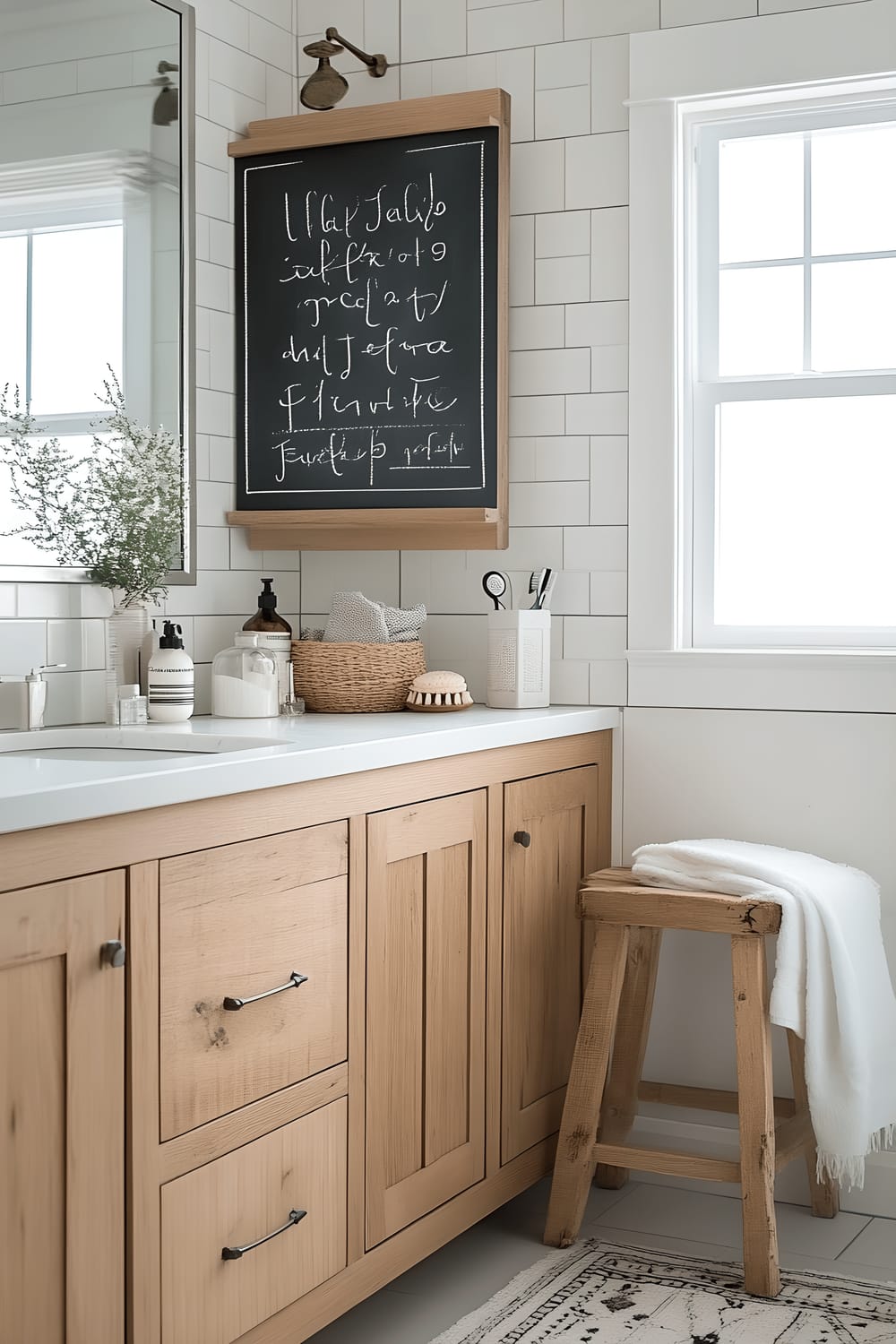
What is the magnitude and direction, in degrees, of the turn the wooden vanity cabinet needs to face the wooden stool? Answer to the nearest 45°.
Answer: approximately 90° to its left

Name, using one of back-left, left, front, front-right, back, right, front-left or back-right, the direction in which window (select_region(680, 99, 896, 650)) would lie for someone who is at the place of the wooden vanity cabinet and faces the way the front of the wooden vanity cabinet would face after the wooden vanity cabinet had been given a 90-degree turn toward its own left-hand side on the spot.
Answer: front

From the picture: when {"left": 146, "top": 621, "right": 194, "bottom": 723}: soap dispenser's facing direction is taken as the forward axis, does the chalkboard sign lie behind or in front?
behind

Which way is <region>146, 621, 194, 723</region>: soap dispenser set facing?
toward the camera

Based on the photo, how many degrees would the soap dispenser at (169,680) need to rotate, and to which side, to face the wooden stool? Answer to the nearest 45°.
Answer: approximately 90° to its left

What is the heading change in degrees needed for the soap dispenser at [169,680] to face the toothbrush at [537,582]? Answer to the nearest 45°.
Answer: approximately 135° to its left
